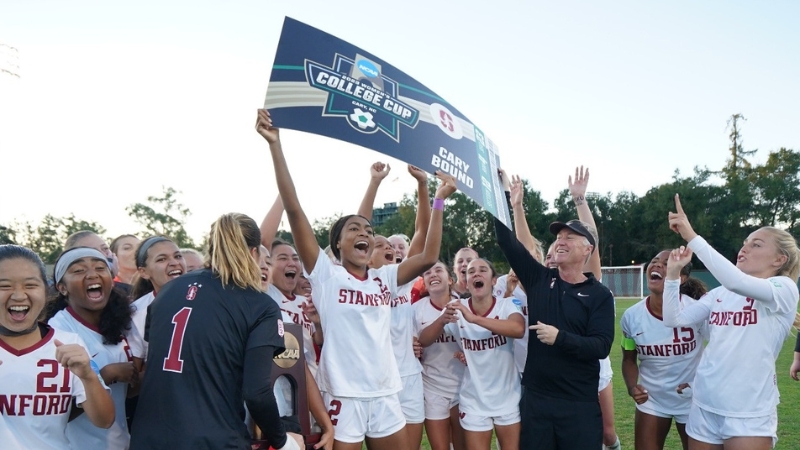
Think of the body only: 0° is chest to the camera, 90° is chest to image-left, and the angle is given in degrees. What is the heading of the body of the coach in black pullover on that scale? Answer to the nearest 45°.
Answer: approximately 45°

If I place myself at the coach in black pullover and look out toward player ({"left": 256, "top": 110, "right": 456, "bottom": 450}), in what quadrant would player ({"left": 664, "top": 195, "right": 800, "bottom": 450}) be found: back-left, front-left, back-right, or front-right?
back-left

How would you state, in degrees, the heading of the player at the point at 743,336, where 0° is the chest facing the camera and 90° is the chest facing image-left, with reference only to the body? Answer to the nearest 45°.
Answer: approximately 45°

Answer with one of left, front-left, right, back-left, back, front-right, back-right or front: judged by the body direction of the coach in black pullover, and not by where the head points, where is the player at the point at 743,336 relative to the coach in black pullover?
back-left
